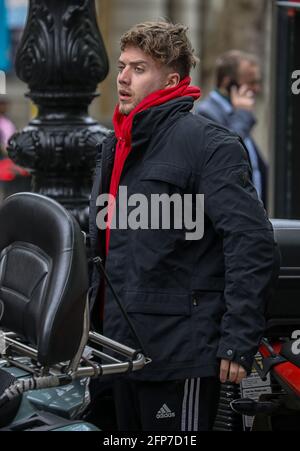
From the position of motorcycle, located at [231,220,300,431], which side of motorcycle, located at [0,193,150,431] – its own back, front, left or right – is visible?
back

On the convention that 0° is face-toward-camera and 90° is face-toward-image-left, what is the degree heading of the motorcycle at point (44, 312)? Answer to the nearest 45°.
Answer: approximately 45°

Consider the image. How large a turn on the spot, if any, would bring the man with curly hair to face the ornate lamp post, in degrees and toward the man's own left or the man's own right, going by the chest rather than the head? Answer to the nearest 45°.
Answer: approximately 135° to the man's own right

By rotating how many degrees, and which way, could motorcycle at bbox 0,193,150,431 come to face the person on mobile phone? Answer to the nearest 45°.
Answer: approximately 135° to its right

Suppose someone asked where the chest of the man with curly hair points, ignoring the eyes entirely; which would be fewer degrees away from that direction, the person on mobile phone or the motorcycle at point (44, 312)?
the motorcycle
